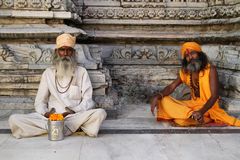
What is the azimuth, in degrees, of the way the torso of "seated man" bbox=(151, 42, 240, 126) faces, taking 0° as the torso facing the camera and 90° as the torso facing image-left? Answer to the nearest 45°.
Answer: approximately 45°

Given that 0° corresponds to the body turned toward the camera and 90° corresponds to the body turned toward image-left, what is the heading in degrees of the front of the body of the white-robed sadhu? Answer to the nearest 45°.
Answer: approximately 0°
